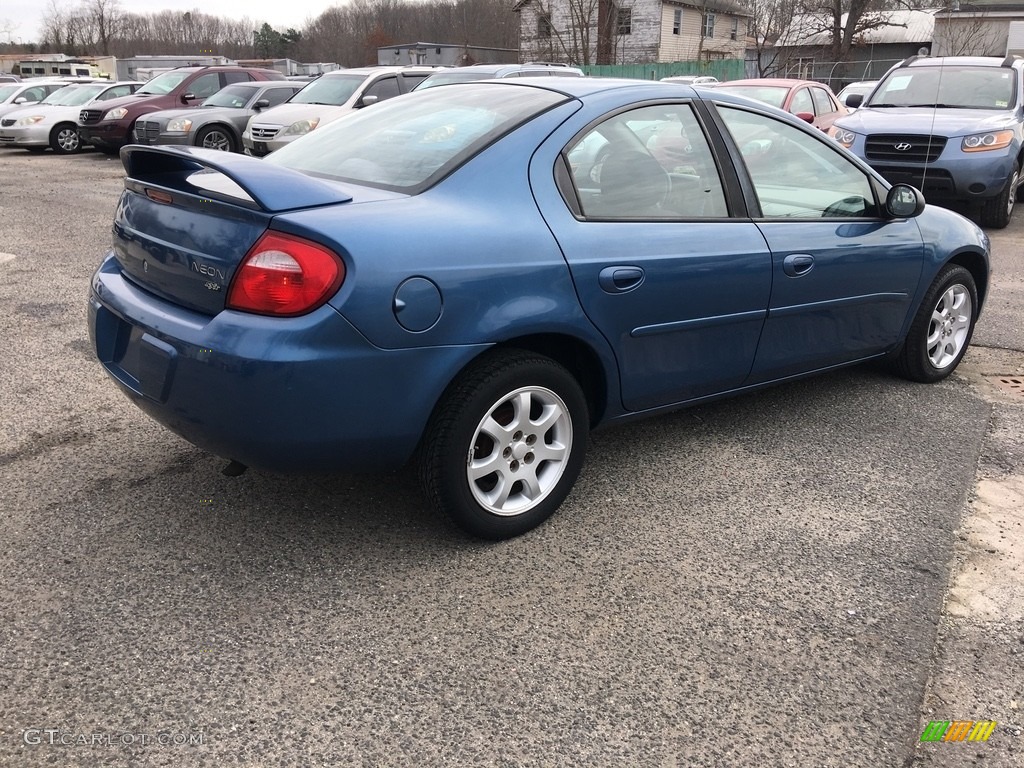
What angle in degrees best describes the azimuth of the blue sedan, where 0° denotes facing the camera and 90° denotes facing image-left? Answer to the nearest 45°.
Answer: approximately 225°

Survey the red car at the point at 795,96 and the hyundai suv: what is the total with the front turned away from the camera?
0

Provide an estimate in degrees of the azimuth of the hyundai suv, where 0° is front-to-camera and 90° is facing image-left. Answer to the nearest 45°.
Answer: approximately 45°

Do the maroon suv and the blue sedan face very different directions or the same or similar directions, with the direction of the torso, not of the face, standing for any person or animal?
very different directions

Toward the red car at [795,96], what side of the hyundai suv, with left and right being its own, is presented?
right

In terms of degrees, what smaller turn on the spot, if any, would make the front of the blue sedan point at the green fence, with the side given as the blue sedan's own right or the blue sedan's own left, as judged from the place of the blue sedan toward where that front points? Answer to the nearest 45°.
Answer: approximately 45° to the blue sedan's own left

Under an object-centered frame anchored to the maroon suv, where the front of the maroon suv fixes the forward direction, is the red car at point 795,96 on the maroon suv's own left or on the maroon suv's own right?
on the maroon suv's own left

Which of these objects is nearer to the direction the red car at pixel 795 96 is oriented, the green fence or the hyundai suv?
the hyundai suv

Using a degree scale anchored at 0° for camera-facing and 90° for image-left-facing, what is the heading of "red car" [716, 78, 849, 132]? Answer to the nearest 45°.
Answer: approximately 45°

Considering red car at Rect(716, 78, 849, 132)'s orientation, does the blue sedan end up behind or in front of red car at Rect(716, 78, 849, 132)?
in front

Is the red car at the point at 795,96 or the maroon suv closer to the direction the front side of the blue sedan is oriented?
the red car

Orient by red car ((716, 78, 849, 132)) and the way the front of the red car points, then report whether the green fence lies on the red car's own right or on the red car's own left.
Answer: on the red car's own right

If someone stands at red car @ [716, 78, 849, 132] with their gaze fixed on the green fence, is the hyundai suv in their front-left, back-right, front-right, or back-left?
back-right

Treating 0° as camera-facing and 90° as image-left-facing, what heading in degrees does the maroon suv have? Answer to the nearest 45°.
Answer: approximately 45°
